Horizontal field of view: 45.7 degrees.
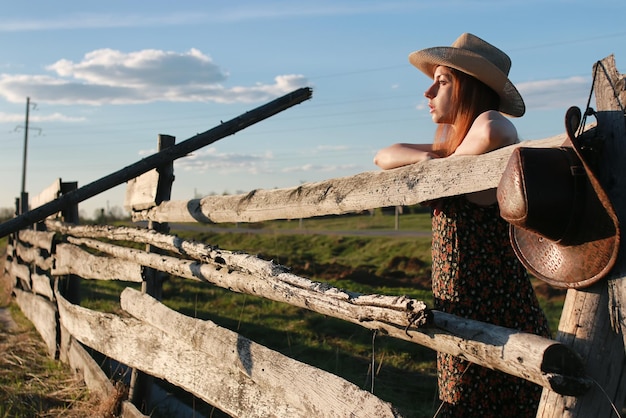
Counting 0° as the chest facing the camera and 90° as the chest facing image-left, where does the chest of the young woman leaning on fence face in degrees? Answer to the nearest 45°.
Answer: approximately 45°

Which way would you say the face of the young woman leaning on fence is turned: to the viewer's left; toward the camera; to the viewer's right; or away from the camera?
to the viewer's left
